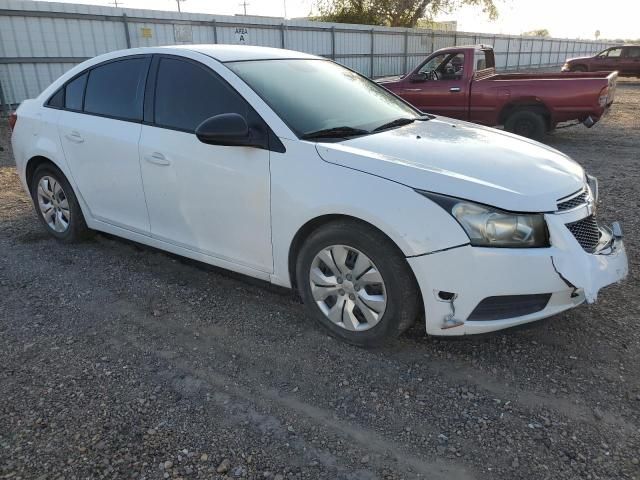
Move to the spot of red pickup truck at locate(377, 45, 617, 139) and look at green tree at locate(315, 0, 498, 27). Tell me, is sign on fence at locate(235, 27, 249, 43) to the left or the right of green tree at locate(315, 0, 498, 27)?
left

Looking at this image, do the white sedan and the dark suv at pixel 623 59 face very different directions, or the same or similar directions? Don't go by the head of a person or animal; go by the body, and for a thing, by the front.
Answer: very different directions

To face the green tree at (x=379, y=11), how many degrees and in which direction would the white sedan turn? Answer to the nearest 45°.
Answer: approximately 135° to its left

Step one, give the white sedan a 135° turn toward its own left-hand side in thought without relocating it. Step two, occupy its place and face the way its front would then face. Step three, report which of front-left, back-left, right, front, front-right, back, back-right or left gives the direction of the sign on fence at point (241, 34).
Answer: front

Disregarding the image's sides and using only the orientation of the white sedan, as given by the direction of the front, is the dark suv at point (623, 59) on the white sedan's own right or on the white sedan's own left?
on the white sedan's own left

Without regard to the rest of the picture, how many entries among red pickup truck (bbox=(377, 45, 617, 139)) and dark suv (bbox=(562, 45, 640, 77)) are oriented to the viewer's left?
2

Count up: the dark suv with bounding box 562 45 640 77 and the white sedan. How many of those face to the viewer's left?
1

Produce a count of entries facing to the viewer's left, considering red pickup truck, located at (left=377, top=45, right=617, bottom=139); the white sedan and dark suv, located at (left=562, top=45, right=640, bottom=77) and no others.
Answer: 2

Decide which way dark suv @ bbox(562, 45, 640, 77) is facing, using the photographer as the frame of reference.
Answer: facing to the left of the viewer

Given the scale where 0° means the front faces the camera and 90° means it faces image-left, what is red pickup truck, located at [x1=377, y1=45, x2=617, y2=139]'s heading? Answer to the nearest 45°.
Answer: approximately 90°

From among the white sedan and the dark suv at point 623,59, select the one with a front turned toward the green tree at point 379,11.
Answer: the dark suv
